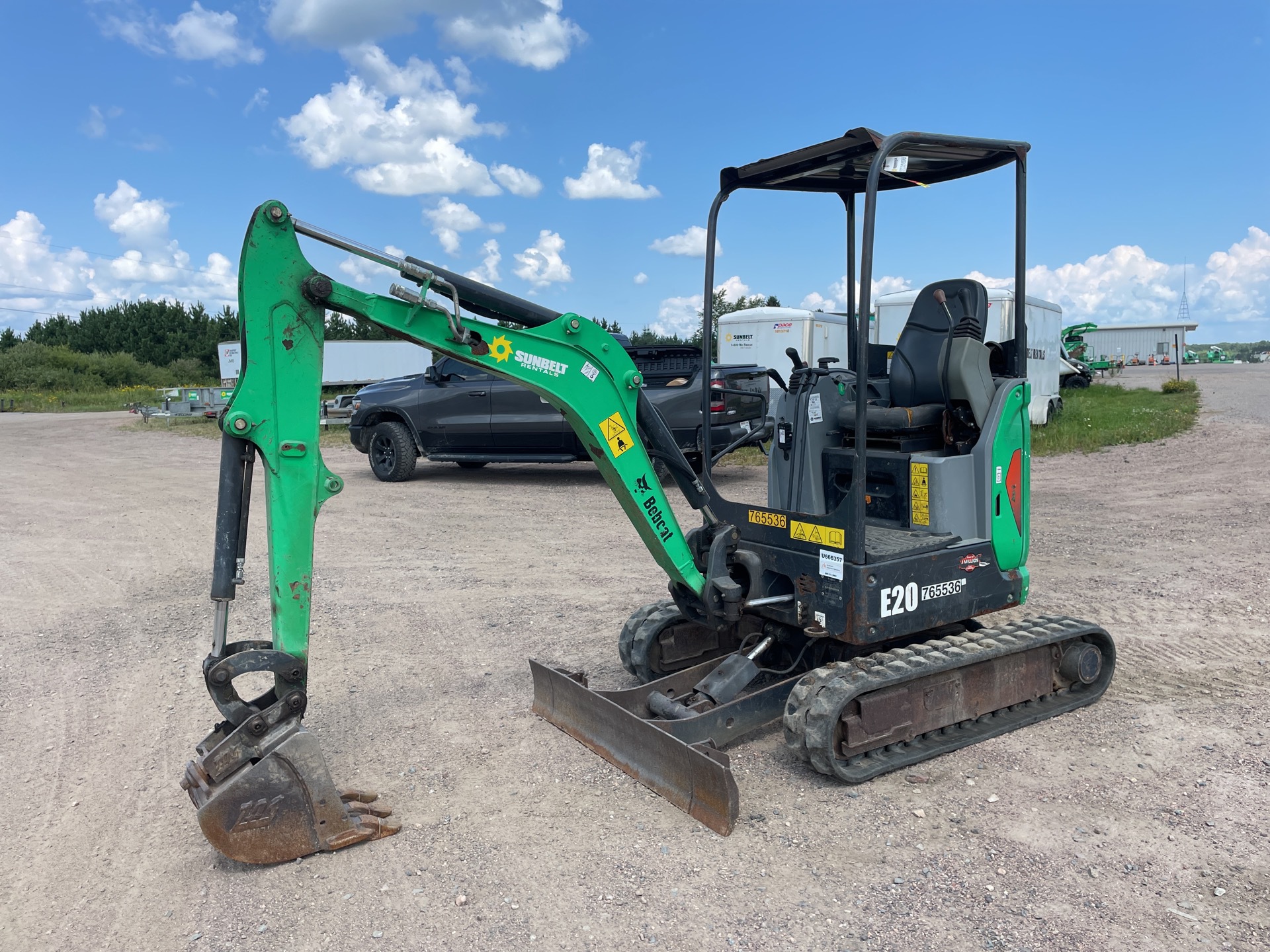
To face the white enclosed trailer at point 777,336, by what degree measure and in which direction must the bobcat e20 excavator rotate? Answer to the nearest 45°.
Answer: approximately 135° to its right

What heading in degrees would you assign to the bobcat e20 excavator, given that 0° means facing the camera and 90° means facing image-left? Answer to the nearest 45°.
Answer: approximately 45°

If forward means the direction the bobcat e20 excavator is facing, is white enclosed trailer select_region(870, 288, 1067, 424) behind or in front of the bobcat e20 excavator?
behind

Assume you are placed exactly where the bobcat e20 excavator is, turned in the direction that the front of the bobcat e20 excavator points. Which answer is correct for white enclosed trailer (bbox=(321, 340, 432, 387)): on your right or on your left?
on your right

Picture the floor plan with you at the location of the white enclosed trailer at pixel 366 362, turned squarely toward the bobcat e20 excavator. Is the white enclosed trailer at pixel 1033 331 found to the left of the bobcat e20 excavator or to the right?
left

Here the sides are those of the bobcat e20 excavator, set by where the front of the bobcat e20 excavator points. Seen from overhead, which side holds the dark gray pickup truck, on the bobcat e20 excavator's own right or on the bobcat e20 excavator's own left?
on the bobcat e20 excavator's own right
